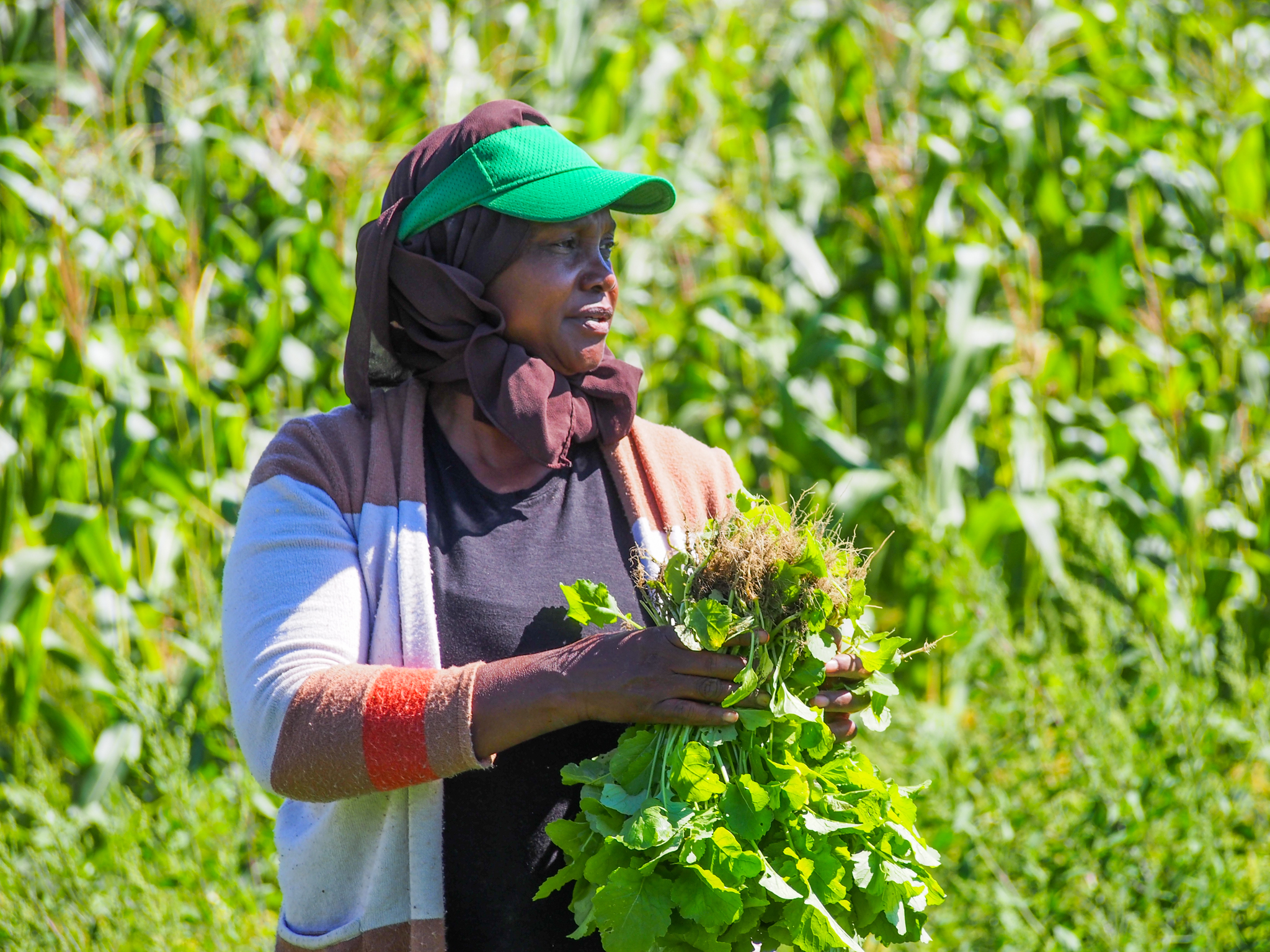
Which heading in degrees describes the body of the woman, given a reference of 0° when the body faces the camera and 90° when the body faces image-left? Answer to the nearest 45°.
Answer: approximately 315°
